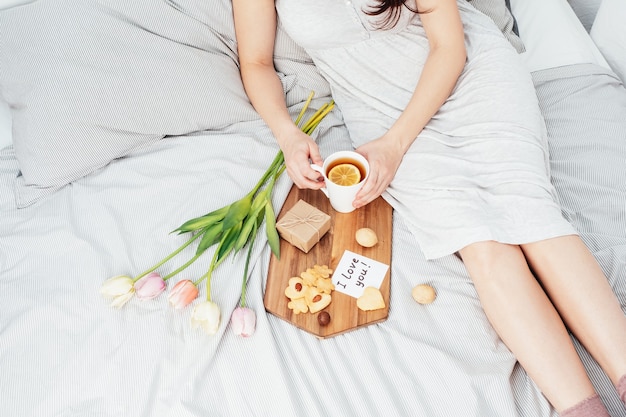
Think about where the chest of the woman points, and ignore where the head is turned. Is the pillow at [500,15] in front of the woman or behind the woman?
behind

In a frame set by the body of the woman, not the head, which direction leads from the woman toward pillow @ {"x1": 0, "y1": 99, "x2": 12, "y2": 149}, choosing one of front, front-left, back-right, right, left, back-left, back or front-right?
right

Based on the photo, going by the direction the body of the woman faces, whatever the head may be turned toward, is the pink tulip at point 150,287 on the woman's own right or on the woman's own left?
on the woman's own right

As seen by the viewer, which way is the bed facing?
toward the camera

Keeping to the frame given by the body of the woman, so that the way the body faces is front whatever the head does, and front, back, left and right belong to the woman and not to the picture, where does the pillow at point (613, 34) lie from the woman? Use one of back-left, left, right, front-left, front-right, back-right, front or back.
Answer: back-left

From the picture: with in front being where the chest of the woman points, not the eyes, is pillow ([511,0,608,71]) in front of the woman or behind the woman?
behind

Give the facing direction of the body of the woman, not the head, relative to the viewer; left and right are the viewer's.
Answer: facing the viewer
